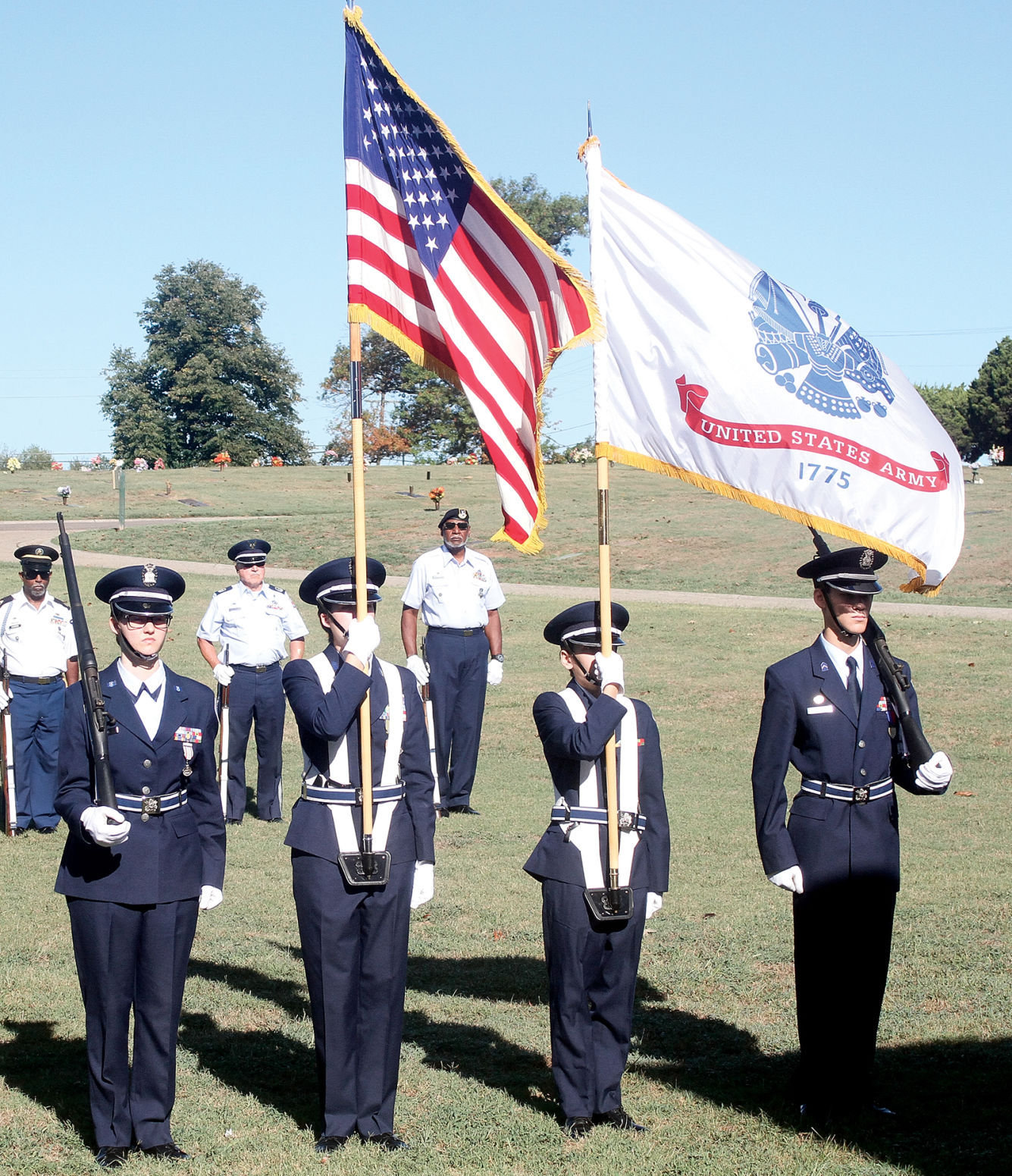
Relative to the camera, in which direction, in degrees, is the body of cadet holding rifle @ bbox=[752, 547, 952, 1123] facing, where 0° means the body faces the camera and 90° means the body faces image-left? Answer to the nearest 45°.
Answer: approximately 315°

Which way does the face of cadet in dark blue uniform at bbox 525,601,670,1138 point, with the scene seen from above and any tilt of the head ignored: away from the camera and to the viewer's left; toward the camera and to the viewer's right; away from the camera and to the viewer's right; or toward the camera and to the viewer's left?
toward the camera and to the viewer's right

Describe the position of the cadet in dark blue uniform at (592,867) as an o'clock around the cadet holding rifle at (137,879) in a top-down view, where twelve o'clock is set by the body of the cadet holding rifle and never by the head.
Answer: The cadet in dark blue uniform is roughly at 9 o'clock from the cadet holding rifle.

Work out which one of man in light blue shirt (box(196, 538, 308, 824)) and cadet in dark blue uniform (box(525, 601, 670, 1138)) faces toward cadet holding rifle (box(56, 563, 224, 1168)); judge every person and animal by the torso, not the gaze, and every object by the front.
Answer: the man in light blue shirt

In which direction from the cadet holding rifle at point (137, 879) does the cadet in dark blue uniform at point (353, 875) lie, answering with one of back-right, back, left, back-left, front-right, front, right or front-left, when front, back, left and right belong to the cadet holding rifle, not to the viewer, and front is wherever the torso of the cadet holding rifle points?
left

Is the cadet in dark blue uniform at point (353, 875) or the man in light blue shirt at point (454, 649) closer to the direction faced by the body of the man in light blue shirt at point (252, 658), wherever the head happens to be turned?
the cadet in dark blue uniform

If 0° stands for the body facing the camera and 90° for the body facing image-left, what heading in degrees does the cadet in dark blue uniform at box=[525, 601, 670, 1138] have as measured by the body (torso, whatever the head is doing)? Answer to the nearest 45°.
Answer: approximately 315°

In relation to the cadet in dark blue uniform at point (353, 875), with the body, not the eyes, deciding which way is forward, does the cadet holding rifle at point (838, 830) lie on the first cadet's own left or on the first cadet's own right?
on the first cadet's own left

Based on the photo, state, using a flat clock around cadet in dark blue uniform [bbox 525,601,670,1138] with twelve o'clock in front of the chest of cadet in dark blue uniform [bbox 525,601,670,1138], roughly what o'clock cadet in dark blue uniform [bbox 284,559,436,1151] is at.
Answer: cadet in dark blue uniform [bbox 284,559,436,1151] is roughly at 4 o'clock from cadet in dark blue uniform [bbox 525,601,670,1138].

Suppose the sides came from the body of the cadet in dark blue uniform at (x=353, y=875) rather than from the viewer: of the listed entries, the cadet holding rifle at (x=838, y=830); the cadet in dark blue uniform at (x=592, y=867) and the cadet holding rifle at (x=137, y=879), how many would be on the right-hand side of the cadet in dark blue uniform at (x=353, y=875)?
1

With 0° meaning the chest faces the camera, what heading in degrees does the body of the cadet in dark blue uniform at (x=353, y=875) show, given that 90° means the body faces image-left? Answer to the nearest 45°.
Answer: approximately 0°
